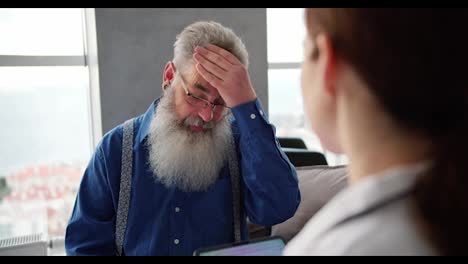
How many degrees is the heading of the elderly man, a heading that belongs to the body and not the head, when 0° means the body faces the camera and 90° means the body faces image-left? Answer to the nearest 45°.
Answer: approximately 0°
